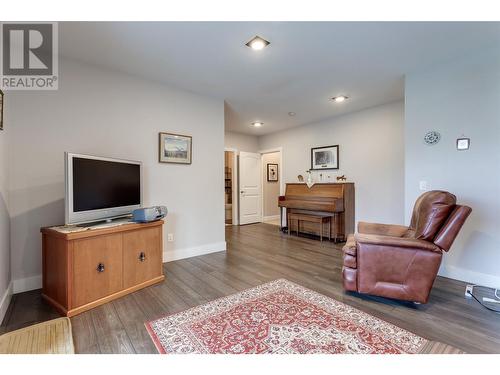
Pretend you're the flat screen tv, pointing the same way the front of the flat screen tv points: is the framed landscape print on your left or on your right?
on your left

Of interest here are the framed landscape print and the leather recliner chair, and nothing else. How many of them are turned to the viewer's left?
1

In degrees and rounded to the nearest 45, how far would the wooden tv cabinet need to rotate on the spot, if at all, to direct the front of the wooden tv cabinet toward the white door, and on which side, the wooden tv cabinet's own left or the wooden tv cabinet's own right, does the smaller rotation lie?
approximately 90° to the wooden tv cabinet's own left

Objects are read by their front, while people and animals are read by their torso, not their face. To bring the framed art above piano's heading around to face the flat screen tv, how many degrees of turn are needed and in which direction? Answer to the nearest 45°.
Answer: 0° — it already faces it

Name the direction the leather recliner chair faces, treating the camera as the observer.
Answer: facing to the left of the viewer

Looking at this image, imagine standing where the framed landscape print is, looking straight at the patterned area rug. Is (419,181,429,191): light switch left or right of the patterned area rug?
left
